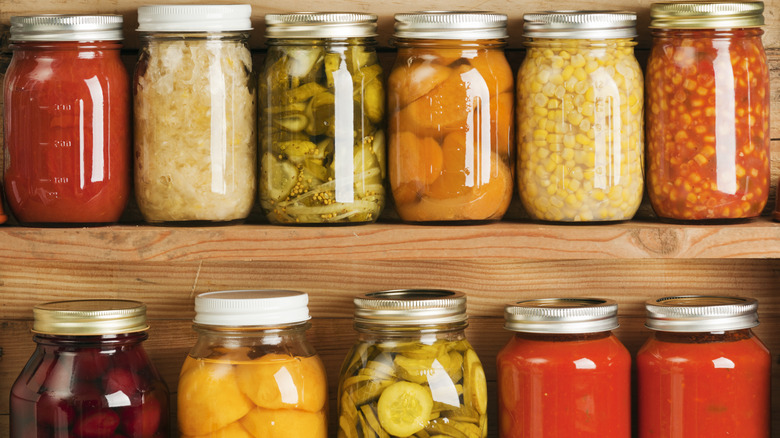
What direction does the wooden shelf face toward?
toward the camera

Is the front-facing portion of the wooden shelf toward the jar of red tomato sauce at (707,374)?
no

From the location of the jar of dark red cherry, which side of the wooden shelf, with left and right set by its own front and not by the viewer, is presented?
right
